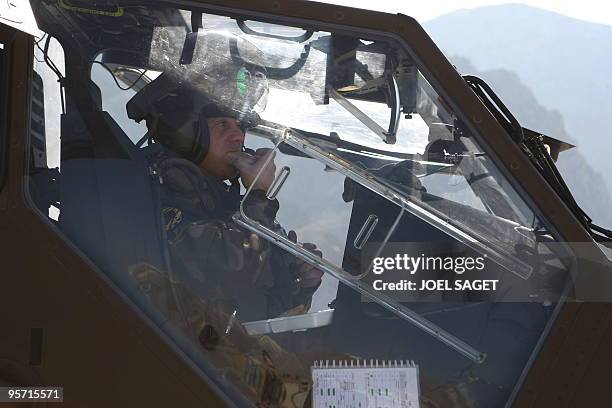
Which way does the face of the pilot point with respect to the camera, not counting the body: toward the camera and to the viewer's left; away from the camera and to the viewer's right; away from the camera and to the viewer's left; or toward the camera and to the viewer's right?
toward the camera and to the viewer's right

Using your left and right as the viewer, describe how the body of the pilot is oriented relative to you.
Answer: facing to the right of the viewer
